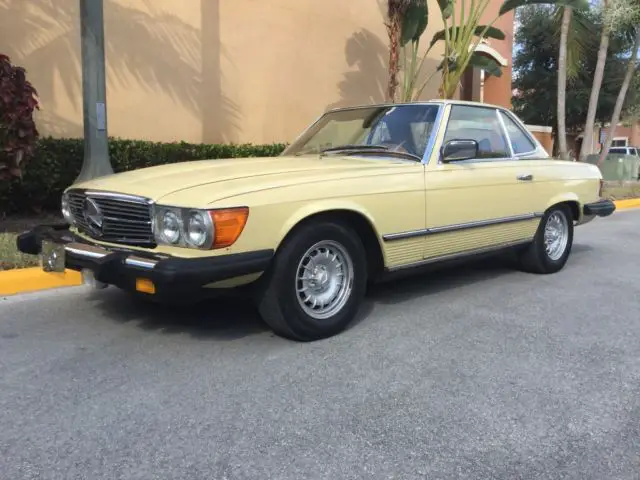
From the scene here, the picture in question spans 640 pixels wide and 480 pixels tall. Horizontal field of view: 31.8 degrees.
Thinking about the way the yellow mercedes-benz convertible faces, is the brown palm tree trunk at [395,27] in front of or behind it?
behind

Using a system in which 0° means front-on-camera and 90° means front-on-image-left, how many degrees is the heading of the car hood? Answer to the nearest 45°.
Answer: approximately 45°

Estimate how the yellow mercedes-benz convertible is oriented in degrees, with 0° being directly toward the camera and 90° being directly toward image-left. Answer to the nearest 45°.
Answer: approximately 45°

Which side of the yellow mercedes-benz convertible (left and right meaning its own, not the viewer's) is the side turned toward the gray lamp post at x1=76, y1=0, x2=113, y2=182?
right

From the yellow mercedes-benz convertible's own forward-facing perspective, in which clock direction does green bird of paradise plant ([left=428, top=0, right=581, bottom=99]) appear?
The green bird of paradise plant is roughly at 5 o'clock from the yellow mercedes-benz convertible.

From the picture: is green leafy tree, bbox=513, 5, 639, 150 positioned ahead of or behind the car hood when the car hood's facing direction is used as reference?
behind

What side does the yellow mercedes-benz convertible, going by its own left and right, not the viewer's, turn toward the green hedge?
right

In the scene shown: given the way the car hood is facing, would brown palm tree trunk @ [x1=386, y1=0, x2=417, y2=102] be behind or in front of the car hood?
behind
